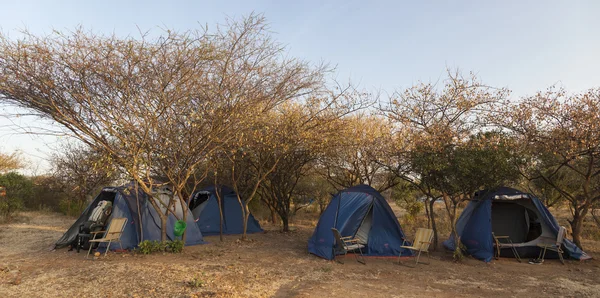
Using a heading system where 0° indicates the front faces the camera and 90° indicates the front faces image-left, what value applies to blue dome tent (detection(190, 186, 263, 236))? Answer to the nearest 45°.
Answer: approximately 45°

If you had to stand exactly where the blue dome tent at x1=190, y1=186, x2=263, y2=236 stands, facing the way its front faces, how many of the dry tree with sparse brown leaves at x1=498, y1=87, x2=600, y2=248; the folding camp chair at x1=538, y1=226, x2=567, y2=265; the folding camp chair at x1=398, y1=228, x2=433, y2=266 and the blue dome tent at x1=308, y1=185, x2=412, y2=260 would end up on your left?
4

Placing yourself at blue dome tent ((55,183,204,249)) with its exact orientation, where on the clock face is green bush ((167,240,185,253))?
The green bush is roughly at 9 o'clock from the blue dome tent.

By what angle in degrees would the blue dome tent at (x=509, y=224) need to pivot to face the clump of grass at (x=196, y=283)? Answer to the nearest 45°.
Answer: approximately 45° to its right

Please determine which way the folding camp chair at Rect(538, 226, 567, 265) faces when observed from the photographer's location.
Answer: facing to the left of the viewer

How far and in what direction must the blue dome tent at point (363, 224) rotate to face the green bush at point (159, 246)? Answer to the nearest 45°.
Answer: approximately 90° to its right

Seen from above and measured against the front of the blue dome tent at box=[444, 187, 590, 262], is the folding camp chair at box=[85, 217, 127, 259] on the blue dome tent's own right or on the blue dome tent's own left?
on the blue dome tent's own right
